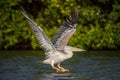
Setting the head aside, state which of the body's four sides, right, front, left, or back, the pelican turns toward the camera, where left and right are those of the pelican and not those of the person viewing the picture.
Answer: right
